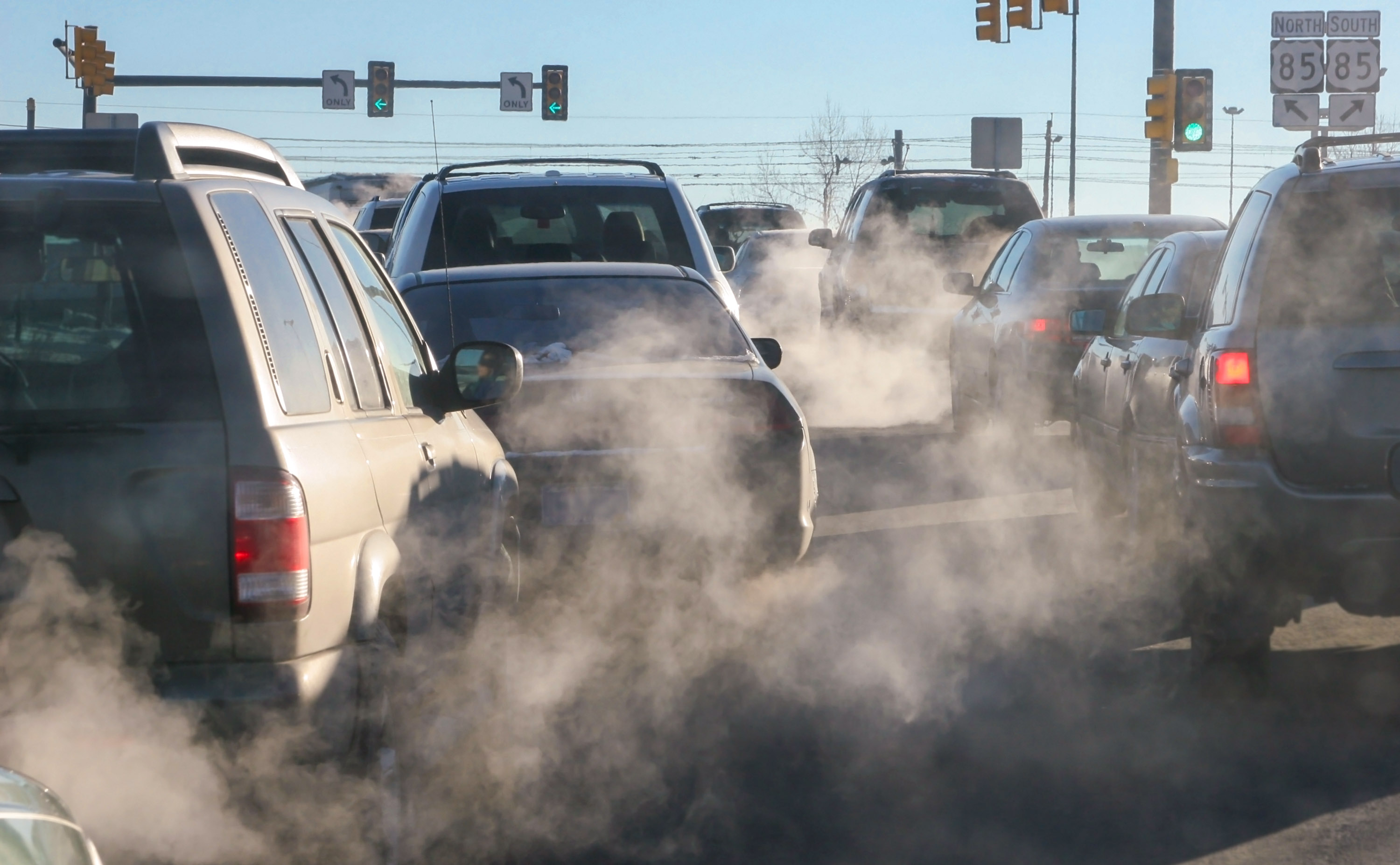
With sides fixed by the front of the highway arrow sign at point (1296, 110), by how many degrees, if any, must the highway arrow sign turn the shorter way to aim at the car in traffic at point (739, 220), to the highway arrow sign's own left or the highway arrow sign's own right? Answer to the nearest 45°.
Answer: approximately 135° to the highway arrow sign's own right

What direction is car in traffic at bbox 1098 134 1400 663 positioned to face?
away from the camera

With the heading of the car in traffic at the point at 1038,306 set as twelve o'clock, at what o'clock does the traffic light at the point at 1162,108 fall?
The traffic light is roughly at 12 o'clock from the car in traffic.

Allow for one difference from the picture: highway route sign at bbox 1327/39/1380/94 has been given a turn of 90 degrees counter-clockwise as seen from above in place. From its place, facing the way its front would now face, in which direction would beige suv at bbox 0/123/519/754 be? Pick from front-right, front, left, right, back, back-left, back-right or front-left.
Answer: right

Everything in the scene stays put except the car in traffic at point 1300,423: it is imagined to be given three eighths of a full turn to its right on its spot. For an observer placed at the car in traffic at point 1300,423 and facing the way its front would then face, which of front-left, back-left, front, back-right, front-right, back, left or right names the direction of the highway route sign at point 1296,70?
back-left

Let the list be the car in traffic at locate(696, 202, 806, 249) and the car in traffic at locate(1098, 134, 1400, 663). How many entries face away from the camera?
2

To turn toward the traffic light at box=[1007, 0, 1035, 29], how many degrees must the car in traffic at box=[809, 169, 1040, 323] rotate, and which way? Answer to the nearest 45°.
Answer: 0° — it already faces it

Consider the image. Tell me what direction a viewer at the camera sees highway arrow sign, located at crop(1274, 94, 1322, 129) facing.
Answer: facing the viewer

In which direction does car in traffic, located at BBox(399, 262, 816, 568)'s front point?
away from the camera

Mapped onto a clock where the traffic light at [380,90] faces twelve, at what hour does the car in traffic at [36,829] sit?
The car in traffic is roughly at 12 o'clock from the traffic light.

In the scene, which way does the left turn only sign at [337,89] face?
toward the camera

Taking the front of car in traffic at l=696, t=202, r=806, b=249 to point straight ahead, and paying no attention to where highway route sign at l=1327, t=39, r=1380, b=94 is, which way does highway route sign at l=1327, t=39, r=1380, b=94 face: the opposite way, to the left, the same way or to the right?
the opposite way

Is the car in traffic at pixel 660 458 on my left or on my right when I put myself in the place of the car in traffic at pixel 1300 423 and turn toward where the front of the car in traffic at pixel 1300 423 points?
on my left

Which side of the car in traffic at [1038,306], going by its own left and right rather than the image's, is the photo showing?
back

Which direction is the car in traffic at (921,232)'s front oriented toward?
away from the camera

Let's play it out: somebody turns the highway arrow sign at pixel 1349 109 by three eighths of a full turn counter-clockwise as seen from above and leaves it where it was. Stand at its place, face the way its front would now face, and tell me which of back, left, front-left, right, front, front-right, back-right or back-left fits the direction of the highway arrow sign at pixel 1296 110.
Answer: back

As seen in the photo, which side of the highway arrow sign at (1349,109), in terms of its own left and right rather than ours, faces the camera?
front

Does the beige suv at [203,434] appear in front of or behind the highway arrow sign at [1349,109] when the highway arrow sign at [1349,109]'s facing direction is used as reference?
in front
